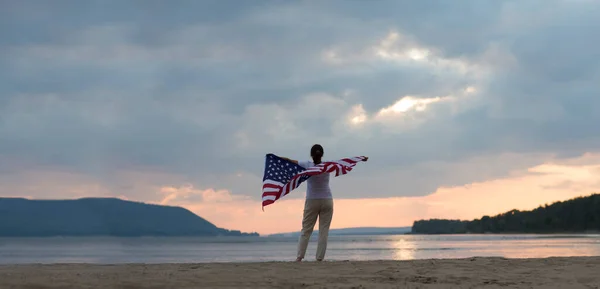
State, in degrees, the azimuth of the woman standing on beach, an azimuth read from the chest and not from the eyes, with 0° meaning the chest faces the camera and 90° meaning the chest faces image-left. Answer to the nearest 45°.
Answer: approximately 180°
